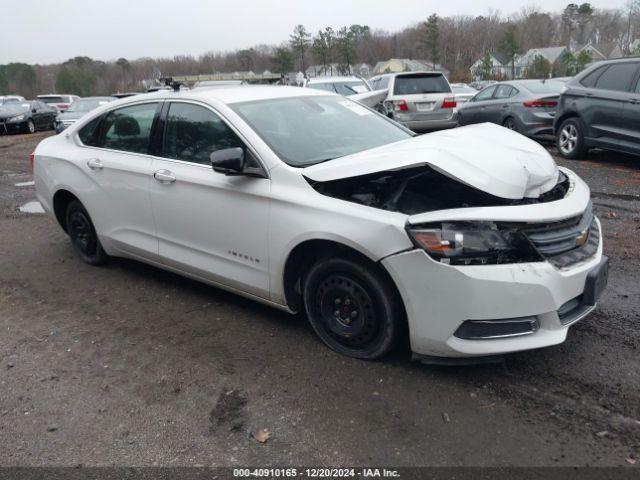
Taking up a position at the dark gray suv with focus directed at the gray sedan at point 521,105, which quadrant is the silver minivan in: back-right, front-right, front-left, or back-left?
front-left

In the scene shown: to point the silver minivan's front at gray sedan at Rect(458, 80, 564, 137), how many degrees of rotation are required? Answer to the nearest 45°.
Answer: approximately 135° to its right

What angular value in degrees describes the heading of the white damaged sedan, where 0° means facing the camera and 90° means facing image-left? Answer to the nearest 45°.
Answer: approximately 315°

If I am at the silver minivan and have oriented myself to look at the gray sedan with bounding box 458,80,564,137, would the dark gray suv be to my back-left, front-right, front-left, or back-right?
front-right

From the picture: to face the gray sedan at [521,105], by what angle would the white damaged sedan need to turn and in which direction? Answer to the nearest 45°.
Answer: approximately 90° to its left

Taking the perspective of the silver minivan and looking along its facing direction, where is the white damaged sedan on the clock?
The white damaged sedan is roughly at 6 o'clock from the silver minivan.

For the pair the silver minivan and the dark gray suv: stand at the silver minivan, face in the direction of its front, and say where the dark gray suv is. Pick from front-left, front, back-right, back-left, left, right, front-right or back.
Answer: back-right

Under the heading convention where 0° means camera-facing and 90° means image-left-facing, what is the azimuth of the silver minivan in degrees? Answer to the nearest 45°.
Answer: approximately 180°

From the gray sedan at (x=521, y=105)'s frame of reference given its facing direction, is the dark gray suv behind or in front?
behind

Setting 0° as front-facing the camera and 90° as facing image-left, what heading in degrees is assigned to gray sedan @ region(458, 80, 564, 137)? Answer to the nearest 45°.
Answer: approximately 135°

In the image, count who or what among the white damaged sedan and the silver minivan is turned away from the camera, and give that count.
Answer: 1

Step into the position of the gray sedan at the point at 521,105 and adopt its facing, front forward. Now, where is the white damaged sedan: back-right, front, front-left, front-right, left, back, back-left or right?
back-left

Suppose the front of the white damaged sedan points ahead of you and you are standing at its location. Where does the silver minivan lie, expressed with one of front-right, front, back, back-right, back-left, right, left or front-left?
back-left

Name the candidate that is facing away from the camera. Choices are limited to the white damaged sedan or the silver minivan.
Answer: the silver minivan

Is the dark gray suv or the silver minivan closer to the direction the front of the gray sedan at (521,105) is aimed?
the silver minivan
